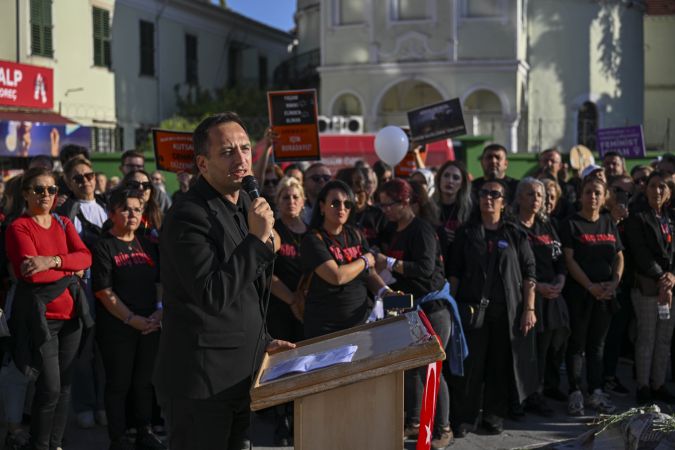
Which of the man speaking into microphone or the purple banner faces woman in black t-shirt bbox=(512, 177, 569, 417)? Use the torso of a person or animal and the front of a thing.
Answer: the purple banner

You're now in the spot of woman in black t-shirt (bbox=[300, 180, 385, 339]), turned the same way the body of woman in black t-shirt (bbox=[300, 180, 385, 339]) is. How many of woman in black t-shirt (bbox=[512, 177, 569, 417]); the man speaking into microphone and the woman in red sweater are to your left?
1

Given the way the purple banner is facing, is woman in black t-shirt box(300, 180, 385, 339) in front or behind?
in front

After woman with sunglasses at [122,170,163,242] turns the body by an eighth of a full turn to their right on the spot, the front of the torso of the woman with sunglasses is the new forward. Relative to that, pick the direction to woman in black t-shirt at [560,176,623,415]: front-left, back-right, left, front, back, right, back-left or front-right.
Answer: back-left

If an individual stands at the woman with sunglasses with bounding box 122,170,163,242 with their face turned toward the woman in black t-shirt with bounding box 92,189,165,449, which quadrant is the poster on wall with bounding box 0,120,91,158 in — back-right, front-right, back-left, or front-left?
back-right

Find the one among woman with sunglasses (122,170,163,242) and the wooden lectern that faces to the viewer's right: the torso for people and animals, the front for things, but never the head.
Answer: the wooden lectern

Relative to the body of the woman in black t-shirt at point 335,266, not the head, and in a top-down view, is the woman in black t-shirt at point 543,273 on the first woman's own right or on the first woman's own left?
on the first woman's own left

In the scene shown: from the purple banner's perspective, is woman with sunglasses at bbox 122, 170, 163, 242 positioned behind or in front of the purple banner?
in front

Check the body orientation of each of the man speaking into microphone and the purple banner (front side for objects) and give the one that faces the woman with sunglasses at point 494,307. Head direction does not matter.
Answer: the purple banner

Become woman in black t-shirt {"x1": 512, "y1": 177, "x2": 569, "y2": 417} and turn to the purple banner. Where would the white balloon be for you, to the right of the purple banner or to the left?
left

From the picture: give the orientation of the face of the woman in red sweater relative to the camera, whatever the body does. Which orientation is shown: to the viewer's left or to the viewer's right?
to the viewer's right

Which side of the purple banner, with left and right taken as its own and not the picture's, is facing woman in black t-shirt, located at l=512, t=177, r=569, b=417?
front

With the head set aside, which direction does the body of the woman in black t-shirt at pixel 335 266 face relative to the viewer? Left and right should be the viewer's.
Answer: facing the viewer and to the right of the viewer

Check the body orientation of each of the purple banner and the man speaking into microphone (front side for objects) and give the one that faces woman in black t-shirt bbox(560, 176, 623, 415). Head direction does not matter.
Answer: the purple banner

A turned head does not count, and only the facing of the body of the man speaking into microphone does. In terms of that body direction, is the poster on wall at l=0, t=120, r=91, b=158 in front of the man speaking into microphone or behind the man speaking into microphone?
behind

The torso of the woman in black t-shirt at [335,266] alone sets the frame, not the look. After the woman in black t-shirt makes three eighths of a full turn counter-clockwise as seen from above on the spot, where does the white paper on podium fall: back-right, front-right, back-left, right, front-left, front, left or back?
back
